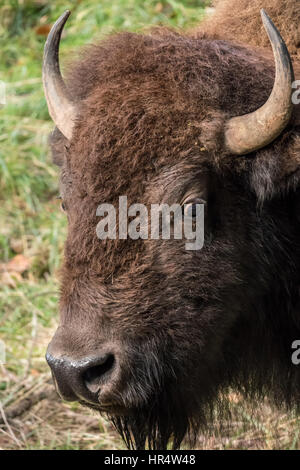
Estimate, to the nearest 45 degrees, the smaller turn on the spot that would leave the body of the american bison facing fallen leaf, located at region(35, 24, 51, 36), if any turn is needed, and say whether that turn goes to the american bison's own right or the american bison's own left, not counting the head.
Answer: approximately 135° to the american bison's own right

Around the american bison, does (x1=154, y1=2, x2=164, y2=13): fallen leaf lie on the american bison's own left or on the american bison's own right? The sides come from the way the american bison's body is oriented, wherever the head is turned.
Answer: on the american bison's own right

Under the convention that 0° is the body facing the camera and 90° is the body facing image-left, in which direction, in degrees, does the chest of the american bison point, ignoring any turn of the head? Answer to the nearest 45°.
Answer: approximately 45°

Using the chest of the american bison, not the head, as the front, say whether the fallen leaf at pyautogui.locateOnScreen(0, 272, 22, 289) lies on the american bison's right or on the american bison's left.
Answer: on the american bison's right
